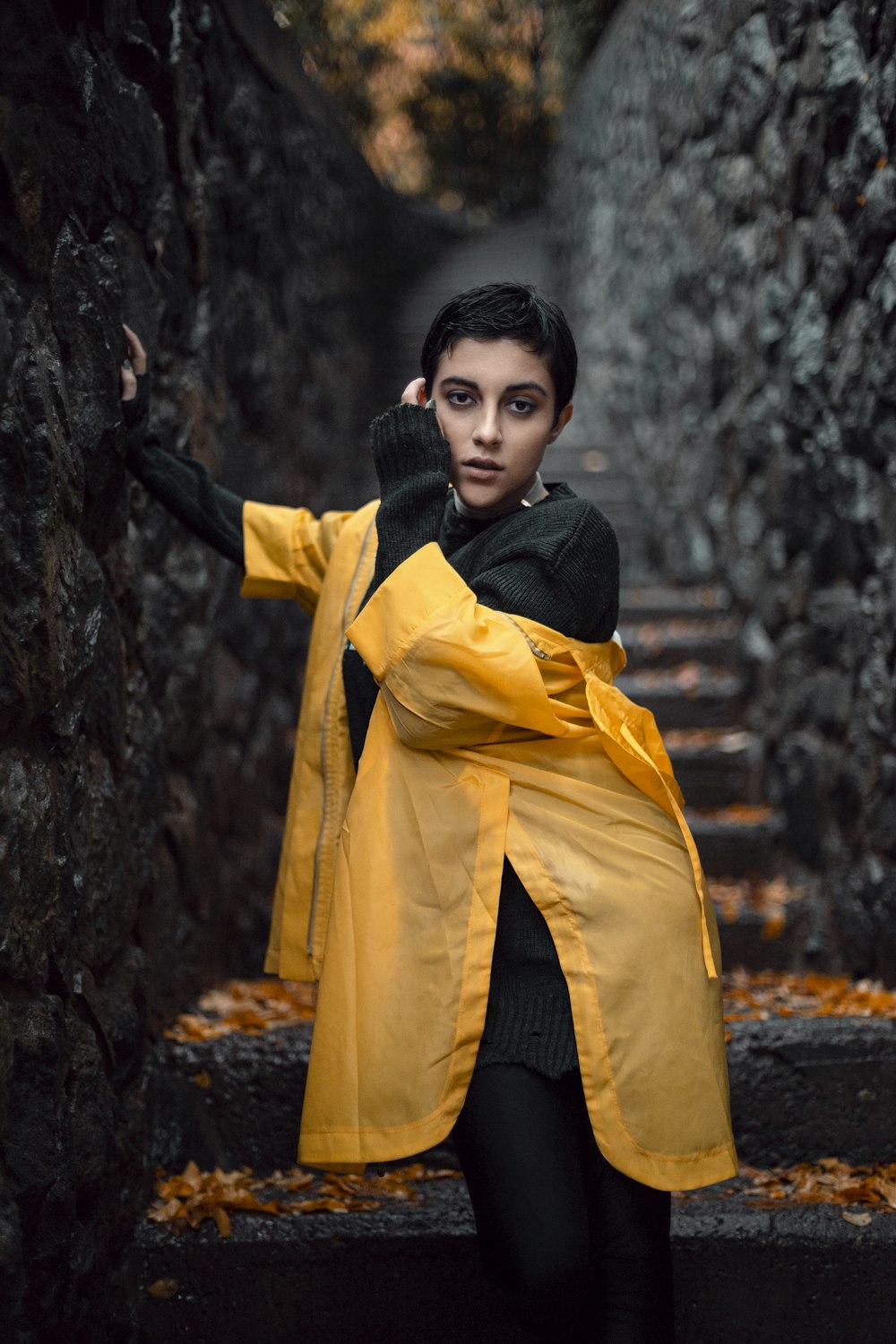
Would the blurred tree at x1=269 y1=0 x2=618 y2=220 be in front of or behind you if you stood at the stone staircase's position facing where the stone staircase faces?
behind

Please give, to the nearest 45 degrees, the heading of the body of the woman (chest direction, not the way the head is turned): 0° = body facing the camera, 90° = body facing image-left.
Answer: approximately 45°

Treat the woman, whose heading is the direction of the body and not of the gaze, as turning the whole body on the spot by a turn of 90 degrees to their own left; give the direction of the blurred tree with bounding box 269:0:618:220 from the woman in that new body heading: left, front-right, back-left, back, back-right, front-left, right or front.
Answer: back-left

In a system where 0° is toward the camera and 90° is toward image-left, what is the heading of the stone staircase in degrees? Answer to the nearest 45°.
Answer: approximately 0°
